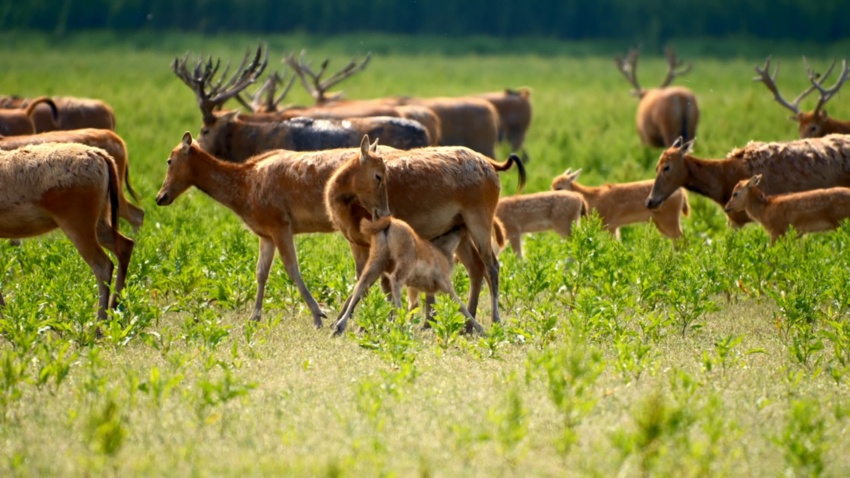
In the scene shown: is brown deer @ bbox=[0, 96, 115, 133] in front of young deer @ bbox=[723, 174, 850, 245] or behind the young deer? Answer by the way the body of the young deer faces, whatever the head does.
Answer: in front

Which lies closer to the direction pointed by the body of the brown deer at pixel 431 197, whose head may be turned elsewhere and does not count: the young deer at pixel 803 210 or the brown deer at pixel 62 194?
the brown deer

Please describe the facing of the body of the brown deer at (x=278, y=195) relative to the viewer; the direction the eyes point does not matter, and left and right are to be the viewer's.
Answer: facing to the left of the viewer

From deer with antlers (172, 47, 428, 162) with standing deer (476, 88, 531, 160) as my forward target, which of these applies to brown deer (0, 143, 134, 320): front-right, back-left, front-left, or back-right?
back-right

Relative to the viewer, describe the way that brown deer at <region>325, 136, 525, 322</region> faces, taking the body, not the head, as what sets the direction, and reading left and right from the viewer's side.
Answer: facing to the left of the viewer

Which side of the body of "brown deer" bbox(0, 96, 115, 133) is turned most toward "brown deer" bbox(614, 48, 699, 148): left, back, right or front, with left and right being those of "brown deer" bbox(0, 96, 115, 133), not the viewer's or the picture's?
back

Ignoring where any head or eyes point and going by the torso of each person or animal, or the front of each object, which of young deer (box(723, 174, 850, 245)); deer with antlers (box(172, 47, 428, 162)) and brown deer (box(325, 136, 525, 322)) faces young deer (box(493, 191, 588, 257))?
young deer (box(723, 174, 850, 245))

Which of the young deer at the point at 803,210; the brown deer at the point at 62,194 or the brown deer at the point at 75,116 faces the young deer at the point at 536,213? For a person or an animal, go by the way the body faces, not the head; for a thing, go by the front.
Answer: the young deer at the point at 803,210

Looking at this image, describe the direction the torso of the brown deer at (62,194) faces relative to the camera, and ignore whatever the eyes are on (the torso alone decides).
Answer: to the viewer's left

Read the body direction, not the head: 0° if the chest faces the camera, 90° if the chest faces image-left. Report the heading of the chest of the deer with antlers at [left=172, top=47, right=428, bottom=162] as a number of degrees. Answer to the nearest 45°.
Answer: approximately 90°
